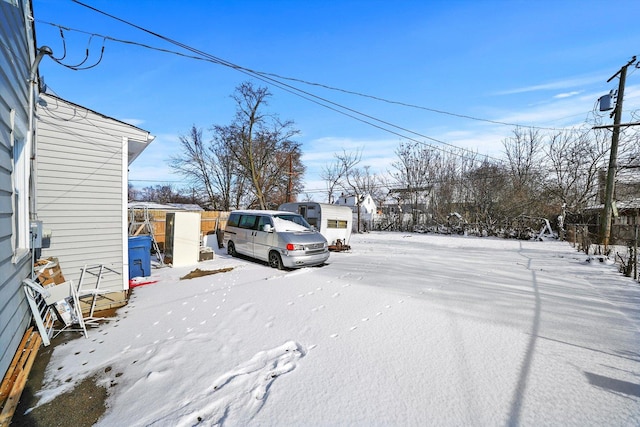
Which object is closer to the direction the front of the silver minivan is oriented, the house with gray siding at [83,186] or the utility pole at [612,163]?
the utility pole

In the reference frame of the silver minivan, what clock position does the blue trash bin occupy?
The blue trash bin is roughly at 4 o'clock from the silver minivan.

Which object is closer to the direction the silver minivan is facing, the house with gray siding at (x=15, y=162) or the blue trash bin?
the house with gray siding

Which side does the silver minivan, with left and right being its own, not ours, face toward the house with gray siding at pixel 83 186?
right

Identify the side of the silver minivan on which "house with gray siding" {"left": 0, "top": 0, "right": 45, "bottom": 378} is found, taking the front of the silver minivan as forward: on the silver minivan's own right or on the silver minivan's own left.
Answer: on the silver minivan's own right

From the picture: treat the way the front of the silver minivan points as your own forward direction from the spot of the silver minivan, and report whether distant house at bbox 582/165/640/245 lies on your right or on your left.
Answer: on your left

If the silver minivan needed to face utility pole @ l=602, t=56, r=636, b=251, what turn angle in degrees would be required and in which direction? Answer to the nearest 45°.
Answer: approximately 45° to its left

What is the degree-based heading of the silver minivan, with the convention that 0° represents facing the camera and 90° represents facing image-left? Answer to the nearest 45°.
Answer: approximately 315°

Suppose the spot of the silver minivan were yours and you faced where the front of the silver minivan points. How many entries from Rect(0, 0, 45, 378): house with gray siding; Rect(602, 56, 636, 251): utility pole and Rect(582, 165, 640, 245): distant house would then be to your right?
1

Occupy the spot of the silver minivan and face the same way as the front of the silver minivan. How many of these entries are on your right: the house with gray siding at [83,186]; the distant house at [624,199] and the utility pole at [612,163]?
1

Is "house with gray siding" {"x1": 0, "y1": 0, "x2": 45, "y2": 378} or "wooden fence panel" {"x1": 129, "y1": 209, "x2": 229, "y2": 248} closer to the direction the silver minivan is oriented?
the house with gray siding

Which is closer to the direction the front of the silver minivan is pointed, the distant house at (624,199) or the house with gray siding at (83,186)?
the distant house

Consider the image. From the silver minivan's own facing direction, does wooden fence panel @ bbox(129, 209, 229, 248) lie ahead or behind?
behind
